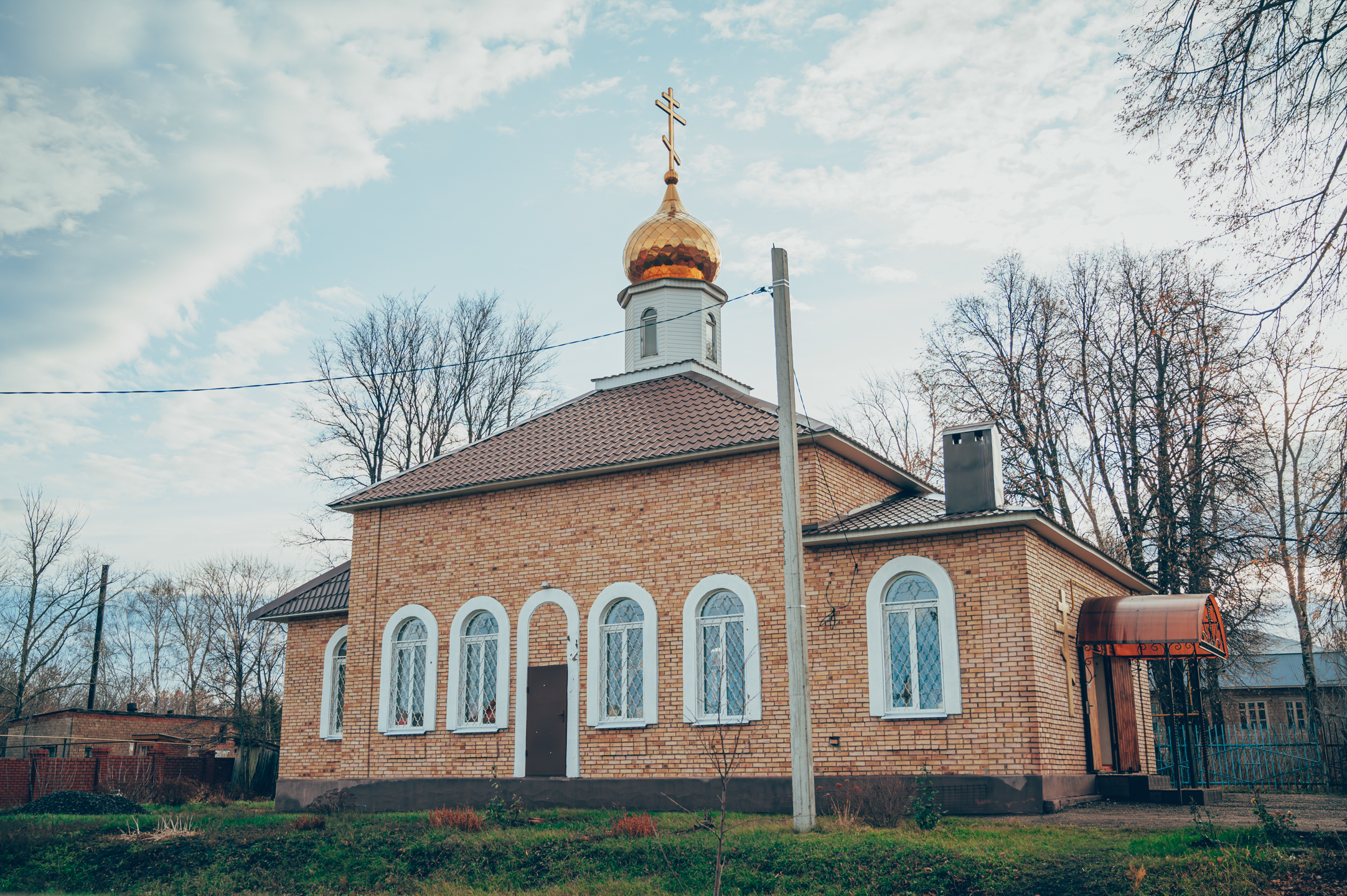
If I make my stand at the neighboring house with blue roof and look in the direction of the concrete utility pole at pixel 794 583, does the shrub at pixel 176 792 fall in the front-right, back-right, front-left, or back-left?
front-right

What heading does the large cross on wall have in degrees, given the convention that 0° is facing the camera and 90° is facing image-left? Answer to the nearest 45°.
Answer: approximately 315°

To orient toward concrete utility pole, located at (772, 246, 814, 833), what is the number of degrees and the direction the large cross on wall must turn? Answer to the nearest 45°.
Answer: approximately 90° to its right

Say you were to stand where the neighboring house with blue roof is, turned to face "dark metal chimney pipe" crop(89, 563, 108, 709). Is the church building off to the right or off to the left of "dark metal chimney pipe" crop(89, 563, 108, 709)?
left

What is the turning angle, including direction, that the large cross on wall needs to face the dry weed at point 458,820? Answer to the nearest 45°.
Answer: approximately 90° to its right

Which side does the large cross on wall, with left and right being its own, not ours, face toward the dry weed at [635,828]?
right

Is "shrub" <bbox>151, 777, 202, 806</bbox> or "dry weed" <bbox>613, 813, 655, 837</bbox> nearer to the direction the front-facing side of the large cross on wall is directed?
the dry weed

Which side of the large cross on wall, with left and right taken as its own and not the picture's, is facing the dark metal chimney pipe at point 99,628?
back

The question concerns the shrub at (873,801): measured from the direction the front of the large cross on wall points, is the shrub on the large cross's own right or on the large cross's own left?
on the large cross's own right

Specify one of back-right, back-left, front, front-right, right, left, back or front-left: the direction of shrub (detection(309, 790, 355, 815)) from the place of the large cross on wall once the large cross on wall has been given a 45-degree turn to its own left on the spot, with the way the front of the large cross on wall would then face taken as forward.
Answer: back
